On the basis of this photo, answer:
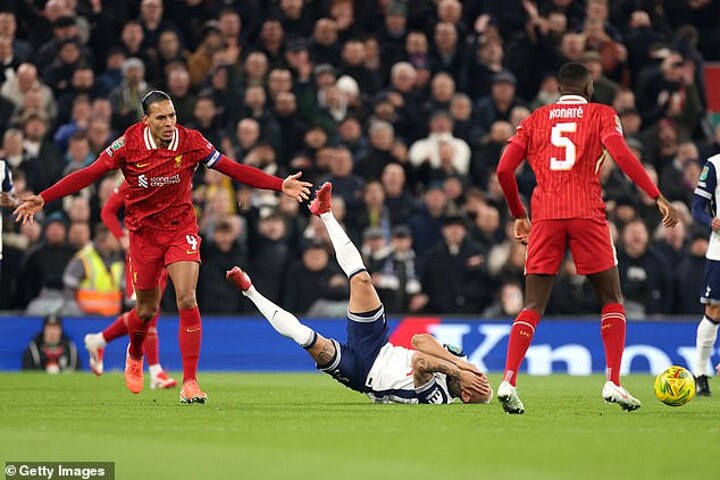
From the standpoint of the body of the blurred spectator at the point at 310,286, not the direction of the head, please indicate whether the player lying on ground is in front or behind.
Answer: in front

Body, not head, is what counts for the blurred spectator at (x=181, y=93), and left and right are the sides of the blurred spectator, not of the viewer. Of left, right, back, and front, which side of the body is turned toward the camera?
front

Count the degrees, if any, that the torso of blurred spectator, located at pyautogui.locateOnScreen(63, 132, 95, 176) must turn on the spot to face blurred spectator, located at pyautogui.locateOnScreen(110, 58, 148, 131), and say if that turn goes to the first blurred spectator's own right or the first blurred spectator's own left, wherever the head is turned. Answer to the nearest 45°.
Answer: approximately 135° to the first blurred spectator's own left

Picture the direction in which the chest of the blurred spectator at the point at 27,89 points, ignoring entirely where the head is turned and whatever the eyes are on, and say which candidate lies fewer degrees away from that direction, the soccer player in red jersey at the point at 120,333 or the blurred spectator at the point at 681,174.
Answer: the soccer player in red jersey

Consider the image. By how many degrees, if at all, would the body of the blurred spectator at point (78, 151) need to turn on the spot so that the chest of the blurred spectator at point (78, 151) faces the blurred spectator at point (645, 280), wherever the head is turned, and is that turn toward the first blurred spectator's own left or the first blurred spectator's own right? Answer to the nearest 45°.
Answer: approximately 90° to the first blurred spectator's own left

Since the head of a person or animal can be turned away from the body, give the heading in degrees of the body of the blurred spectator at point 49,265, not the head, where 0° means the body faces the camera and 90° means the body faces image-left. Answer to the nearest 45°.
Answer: approximately 0°

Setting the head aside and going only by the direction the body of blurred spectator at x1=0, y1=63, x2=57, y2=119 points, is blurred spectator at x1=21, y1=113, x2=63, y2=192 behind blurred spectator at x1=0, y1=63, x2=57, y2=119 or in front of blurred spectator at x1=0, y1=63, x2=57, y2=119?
in front

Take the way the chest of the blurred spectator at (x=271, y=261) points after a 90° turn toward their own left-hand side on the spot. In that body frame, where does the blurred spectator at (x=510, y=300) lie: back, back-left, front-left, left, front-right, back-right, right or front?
front

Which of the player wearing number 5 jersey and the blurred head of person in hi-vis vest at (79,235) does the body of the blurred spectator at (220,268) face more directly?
the player wearing number 5 jersey

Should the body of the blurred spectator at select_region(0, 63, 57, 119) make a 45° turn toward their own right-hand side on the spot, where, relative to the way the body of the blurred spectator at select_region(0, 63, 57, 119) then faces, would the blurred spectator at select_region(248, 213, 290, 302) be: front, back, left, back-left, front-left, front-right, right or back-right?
left

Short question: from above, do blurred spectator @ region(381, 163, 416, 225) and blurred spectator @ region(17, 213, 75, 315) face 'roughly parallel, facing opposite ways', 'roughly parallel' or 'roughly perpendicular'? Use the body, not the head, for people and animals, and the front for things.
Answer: roughly parallel
